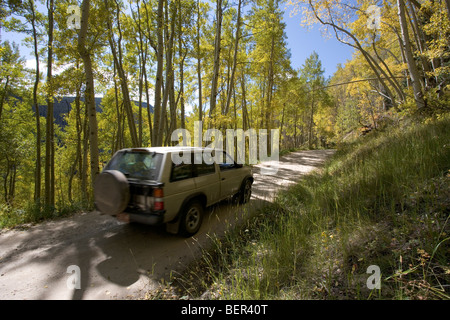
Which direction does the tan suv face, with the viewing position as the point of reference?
facing away from the viewer and to the right of the viewer
